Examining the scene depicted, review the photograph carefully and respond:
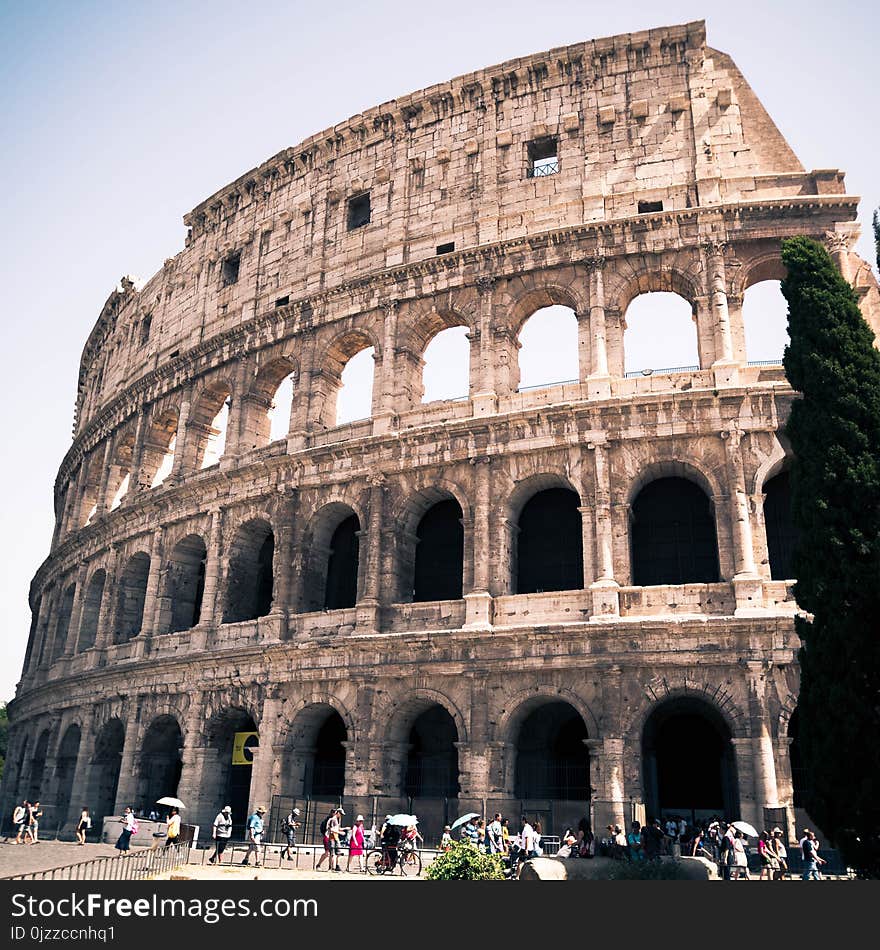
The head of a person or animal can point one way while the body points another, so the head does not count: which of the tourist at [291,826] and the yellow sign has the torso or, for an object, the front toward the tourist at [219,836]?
the yellow sign

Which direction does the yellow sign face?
toward the camera

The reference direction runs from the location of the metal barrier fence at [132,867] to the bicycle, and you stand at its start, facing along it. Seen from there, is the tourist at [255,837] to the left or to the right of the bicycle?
left

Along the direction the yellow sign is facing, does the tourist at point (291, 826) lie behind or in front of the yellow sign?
in front
